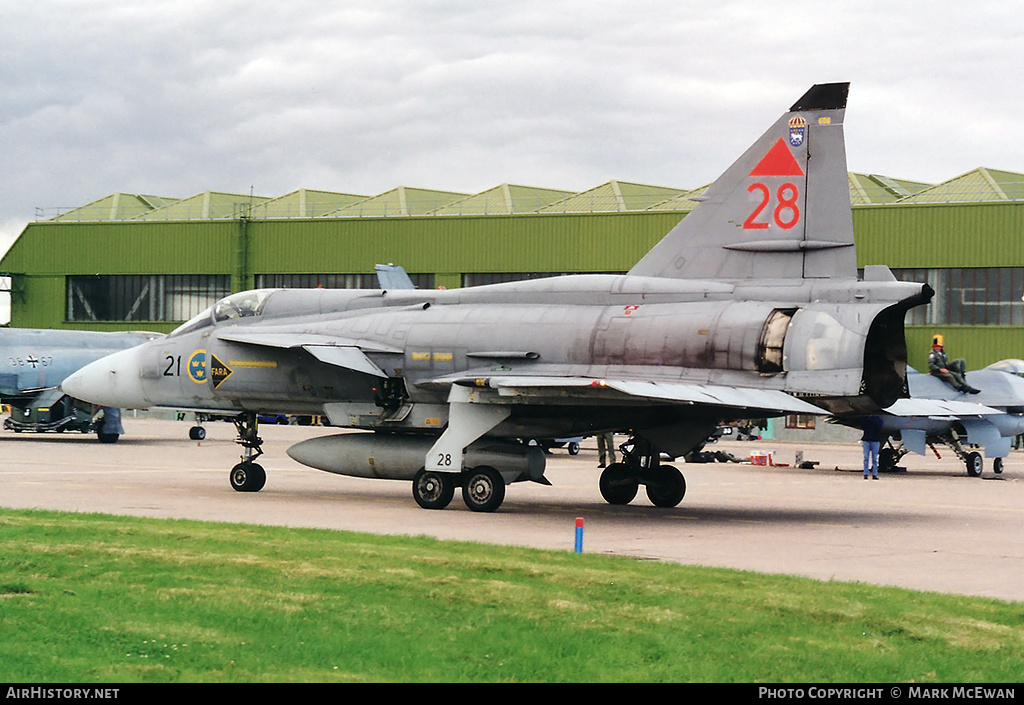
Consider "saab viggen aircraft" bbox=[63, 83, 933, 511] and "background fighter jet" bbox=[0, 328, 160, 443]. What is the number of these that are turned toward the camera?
0

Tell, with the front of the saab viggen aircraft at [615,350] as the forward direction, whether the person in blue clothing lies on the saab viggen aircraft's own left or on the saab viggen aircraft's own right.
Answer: on the saab viggen aircraft's own right

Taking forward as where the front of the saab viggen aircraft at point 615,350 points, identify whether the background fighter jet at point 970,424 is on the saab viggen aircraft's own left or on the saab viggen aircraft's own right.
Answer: on the saab viggen aircraft's own right

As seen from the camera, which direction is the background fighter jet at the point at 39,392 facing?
to the viewer's left

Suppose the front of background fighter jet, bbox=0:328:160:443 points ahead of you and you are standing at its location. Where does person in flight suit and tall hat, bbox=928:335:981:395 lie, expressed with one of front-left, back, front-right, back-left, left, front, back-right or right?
back-left

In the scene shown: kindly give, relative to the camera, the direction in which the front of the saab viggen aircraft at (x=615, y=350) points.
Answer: facing away from the viewer and to the left of the viewer

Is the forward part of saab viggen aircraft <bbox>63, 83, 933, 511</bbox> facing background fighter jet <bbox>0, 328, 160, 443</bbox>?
yes
